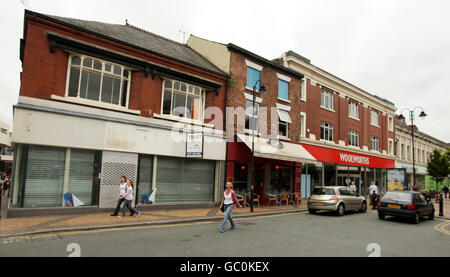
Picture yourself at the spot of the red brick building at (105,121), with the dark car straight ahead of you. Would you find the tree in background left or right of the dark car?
left

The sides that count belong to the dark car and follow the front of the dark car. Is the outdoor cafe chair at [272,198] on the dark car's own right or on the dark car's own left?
on the dark car's own left

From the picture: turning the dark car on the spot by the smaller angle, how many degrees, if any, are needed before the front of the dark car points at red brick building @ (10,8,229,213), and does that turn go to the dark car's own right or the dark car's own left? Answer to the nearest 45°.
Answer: approximately 180°

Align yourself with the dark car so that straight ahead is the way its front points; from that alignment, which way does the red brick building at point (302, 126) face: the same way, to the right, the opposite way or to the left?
to the right

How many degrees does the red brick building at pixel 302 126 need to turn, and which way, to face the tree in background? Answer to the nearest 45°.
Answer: approximately 90° to its left

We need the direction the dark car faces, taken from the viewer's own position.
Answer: facing away from the viewer and to the right of the viewer

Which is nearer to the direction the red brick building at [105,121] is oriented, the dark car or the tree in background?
the dark car
